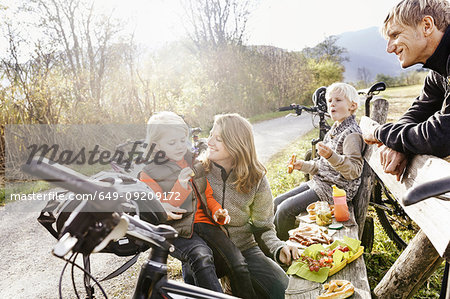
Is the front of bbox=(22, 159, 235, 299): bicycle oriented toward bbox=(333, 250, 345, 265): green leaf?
no

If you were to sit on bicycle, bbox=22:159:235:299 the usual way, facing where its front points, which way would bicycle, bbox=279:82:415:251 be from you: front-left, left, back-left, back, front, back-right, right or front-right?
back-right

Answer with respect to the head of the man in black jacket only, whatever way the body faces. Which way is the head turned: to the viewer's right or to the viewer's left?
to the viewer's left

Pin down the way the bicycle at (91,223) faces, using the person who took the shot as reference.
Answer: facing to the left of the viewer

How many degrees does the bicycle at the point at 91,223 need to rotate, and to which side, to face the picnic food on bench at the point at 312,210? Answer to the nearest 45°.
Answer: approximately 135° to its right

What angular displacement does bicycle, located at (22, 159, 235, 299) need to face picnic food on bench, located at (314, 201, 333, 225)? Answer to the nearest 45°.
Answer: approximately 135° to its right

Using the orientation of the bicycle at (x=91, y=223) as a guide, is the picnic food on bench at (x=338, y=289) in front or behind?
behind

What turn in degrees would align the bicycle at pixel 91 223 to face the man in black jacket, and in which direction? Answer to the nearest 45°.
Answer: approximately 180°

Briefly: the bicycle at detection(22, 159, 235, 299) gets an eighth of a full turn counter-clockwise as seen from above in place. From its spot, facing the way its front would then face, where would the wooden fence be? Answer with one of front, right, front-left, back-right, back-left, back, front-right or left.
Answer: back-left

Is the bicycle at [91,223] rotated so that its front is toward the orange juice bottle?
no
